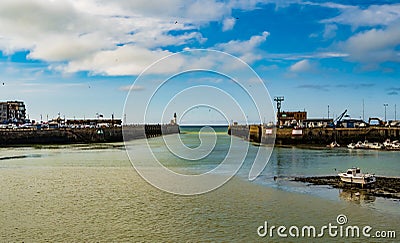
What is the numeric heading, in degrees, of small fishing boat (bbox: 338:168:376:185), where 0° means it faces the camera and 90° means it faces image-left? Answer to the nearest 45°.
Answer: approximately 90°
